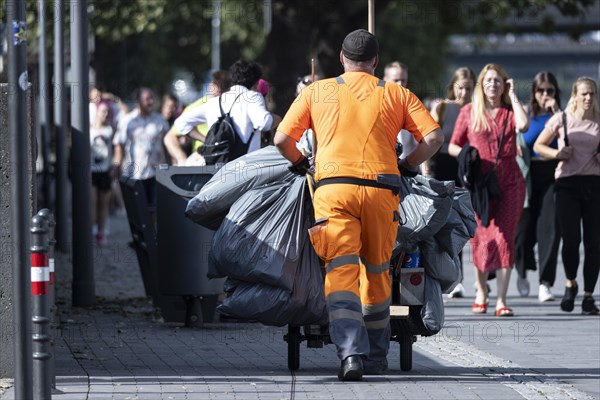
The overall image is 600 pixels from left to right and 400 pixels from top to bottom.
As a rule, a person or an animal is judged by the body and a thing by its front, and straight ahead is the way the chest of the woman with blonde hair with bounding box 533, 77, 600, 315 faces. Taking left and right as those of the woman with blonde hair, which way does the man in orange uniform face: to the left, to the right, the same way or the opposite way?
the opposite way

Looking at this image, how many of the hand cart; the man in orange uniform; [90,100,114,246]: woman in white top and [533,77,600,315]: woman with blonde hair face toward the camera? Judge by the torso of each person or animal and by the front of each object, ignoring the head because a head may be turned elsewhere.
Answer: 2

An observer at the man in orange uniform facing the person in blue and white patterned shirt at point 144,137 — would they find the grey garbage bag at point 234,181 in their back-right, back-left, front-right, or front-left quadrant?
front-left

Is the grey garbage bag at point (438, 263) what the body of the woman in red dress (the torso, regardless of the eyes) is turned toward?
yes

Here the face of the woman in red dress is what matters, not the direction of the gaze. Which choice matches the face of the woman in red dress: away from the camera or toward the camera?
toward the camera

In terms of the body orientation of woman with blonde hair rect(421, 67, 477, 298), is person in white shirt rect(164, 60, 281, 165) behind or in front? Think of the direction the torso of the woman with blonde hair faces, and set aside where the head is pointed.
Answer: in front

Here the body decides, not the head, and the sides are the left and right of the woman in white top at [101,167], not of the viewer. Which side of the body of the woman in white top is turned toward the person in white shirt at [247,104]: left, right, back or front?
front

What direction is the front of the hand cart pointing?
away from the camera

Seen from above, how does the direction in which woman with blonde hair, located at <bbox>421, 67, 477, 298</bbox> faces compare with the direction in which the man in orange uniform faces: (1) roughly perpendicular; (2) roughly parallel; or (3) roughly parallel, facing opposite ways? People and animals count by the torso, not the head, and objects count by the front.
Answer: roughly parallel, facing opposite ways

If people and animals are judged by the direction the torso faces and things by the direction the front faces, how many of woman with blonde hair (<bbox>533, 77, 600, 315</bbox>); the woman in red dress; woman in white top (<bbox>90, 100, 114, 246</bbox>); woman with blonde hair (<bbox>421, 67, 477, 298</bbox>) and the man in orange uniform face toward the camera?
4

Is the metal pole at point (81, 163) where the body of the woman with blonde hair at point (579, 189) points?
no

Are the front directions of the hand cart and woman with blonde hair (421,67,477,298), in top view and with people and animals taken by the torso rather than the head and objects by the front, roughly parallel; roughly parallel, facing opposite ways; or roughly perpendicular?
roughly parallel, facing opposite ways

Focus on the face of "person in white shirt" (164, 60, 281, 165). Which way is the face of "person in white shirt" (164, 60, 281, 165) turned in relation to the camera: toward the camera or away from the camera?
away from the camera

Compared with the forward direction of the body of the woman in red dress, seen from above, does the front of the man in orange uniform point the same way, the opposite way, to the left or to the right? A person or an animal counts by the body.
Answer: the opposite way

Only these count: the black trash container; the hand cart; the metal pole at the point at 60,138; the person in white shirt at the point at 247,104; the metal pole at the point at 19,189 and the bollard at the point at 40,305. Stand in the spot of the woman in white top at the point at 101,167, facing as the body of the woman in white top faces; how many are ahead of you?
6

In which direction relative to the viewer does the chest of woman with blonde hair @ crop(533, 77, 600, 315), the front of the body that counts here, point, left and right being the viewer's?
facing the viewer

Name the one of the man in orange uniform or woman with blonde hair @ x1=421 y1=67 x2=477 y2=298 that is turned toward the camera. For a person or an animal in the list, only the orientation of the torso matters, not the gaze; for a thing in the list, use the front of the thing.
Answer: the woman with blonde hair

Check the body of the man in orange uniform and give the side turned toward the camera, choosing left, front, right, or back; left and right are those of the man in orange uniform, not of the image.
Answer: back

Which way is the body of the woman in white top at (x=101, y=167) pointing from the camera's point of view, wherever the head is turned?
toward the camera
